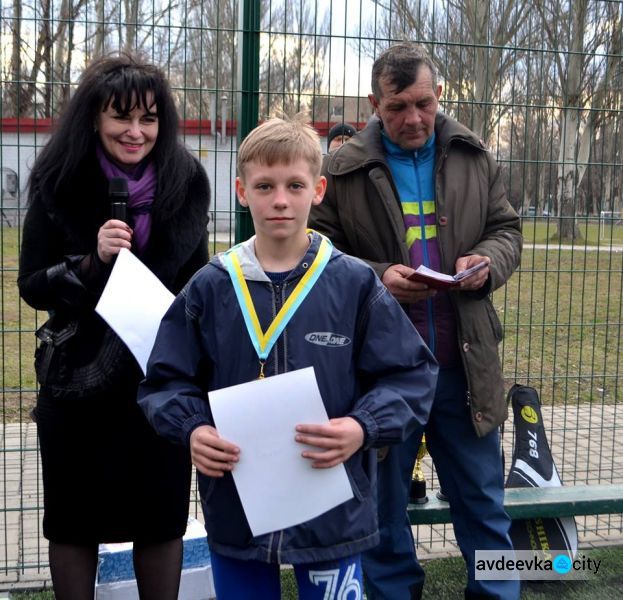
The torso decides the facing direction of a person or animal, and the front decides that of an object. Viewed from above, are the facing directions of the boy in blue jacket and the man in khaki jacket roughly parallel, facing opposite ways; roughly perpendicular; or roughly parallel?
roughly parallel

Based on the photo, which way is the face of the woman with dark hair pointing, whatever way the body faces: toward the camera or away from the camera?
toward the camera

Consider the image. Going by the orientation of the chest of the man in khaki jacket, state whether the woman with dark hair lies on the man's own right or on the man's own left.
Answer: on the man's own right

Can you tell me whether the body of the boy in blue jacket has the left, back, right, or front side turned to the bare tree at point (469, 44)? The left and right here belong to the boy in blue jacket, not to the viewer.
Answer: back

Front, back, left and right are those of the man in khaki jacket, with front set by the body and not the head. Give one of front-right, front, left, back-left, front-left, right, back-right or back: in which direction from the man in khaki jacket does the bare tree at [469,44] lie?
back

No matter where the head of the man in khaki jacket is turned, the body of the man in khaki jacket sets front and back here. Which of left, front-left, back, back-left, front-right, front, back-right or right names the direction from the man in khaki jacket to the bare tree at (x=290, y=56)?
back-right

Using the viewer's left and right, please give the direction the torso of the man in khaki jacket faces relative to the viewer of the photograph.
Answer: facing the viewer

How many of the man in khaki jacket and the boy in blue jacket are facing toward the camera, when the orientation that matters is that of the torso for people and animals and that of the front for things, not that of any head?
2

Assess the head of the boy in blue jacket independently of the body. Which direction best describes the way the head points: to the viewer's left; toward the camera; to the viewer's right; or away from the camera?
toward the camera

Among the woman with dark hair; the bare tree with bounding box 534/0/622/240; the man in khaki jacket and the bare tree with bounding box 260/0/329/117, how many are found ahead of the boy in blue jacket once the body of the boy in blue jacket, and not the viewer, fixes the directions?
0

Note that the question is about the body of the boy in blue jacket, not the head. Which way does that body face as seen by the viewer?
toward the camera

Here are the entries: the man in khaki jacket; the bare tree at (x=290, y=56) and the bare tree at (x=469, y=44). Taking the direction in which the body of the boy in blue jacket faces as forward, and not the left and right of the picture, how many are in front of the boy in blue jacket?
0

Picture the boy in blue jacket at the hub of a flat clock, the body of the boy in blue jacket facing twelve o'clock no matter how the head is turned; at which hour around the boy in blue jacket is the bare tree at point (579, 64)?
The bare tree is roughly at 7 o'clock from the boy in blue jacket.

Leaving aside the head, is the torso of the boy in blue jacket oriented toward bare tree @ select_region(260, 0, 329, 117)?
no

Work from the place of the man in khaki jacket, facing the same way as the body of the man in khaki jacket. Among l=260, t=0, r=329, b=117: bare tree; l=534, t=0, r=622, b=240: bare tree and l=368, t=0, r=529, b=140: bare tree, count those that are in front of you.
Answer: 0

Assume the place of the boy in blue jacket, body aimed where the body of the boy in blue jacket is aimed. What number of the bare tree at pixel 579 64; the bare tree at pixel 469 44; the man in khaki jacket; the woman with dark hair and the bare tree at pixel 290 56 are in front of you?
0
